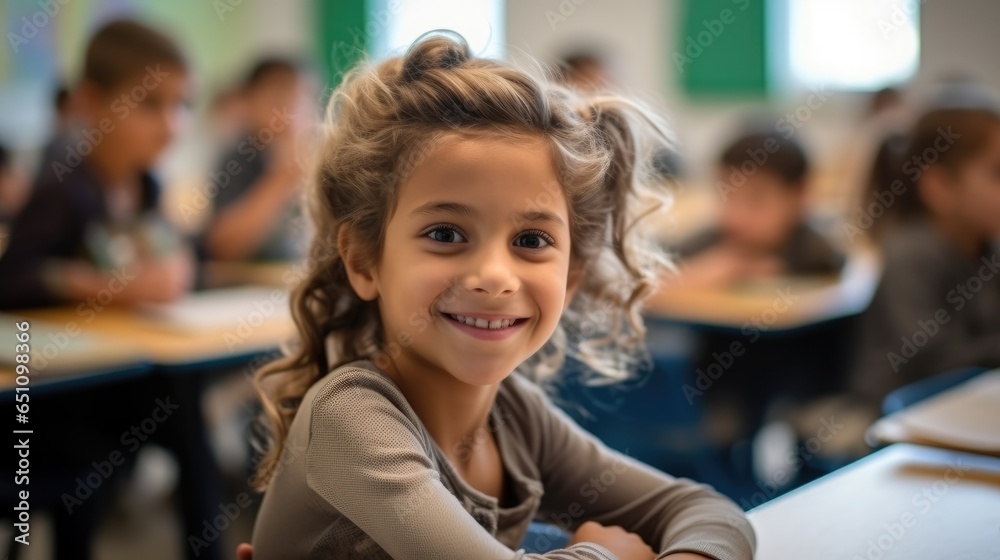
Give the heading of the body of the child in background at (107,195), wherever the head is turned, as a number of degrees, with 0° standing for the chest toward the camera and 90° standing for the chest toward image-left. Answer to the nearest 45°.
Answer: approximately 315°

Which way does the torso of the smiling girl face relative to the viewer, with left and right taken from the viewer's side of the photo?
facing the viewer and to the right of the viewer

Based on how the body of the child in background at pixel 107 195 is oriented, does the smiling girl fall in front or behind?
in front

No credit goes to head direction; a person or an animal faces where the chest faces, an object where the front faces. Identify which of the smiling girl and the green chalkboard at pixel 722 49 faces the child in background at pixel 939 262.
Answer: the green chalkboard

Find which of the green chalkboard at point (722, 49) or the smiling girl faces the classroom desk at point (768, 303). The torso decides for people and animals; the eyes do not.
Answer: the green chalkboard

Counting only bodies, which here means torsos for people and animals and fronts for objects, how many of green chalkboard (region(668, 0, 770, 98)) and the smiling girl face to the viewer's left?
0

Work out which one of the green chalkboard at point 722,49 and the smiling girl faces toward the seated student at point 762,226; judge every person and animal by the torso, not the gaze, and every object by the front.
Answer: the green chalkboard

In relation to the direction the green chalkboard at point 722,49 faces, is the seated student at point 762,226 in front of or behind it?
in front

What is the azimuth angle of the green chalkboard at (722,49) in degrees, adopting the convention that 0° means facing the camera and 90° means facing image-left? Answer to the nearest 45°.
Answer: approximately 0°

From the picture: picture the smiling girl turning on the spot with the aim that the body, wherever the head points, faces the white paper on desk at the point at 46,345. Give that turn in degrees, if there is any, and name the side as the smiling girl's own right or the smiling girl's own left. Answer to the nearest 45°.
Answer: approximately 180°

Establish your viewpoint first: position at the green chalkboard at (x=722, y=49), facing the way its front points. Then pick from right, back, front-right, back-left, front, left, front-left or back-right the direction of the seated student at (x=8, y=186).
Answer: front-right
